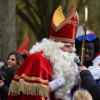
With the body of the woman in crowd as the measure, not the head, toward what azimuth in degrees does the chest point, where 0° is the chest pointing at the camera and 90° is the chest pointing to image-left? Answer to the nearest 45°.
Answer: approximately 45°

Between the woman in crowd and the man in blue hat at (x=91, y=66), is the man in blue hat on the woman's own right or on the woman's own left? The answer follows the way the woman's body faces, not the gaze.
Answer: on the woman's own left

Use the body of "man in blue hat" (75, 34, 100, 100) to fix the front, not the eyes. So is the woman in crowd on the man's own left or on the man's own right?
on the man's own right

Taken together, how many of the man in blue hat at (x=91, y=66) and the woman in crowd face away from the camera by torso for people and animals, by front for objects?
0

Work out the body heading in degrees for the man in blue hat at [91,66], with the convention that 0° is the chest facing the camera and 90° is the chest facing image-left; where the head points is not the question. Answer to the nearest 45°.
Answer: approximately 45°

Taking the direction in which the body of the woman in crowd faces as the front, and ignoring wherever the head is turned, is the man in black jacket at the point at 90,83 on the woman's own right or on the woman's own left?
on the woman's own left
